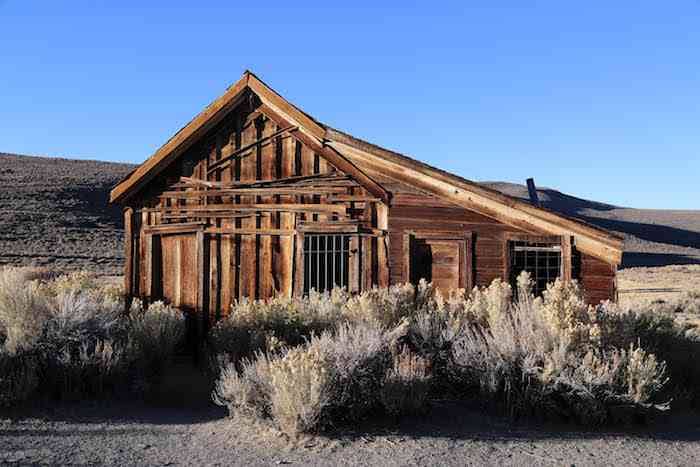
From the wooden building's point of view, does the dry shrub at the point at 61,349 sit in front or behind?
in front

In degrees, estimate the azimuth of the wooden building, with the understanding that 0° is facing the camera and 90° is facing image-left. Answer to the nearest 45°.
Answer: approximately 0°

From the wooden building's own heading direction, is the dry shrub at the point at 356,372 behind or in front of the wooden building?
in front

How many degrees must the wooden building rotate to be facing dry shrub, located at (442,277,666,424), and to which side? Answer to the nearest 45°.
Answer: approximately 45° to its left

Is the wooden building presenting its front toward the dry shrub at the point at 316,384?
yes

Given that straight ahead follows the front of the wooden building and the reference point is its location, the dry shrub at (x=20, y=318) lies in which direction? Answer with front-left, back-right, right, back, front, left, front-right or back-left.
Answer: front-right

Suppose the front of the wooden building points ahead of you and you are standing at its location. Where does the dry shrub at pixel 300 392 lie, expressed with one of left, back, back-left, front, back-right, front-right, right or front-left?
front

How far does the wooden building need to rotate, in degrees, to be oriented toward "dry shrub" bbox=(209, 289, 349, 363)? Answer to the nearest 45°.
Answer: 0° — it already faces it

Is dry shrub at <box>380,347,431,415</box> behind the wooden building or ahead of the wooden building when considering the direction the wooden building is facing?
ahead
